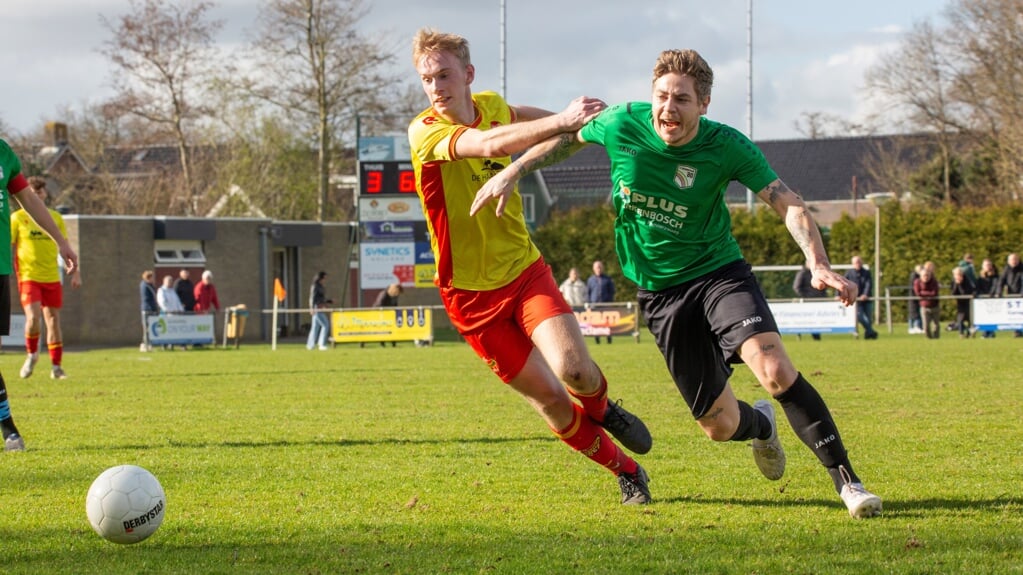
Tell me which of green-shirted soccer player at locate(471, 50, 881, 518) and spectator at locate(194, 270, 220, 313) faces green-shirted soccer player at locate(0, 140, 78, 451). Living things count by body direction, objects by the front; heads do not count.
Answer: the spectator

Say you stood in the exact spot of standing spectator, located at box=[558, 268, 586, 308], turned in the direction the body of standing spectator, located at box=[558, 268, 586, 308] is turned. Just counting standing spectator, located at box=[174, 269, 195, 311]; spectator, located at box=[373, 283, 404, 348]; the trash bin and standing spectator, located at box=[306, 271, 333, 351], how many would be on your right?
4

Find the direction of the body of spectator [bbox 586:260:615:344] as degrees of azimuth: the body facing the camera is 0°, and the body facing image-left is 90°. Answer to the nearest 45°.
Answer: approximately 0°

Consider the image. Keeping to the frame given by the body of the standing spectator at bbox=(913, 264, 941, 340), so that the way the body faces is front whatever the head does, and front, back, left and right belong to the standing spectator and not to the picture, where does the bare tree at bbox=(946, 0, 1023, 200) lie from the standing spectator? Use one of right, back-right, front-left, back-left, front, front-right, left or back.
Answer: back

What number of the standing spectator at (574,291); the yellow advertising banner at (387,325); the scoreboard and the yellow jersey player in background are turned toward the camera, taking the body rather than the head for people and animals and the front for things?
4

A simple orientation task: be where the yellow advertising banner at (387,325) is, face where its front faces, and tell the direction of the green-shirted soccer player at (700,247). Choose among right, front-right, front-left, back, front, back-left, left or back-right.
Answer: front

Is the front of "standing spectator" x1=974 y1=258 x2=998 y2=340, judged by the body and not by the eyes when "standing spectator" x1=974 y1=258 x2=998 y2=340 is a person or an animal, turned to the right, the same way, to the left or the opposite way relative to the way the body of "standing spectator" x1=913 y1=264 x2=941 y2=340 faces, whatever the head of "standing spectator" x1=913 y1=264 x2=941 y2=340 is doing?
the same way

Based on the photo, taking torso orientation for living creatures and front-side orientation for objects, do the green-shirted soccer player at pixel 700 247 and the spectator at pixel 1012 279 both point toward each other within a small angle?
no

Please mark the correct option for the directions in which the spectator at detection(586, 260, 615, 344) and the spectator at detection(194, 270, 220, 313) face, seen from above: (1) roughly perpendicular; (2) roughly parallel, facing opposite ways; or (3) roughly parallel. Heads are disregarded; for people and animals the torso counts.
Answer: roughly parallel

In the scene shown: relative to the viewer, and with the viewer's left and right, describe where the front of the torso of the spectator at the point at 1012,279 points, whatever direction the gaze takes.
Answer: facing the viewer

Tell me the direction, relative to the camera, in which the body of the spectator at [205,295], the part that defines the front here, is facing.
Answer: toward the camera

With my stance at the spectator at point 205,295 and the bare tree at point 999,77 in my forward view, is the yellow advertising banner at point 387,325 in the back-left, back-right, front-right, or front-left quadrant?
front-right

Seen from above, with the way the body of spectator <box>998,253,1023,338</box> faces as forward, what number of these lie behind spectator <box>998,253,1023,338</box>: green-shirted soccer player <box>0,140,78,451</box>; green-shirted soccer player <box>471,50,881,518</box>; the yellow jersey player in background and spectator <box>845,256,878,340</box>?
0

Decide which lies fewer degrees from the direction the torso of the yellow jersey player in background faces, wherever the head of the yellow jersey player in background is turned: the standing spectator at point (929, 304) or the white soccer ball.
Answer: the white soccer ball

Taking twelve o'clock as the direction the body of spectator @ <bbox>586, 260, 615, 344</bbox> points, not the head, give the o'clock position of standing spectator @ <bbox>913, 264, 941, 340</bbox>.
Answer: The standing spectator is roughly at 9 o'clock from the spectator.

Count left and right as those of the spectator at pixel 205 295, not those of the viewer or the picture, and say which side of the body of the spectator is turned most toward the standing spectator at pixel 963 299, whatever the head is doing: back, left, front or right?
left

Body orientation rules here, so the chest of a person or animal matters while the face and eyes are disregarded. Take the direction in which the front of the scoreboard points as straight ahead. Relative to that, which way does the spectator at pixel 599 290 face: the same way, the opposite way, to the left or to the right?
the same way
